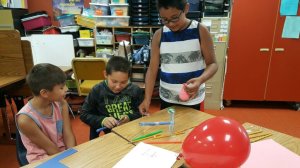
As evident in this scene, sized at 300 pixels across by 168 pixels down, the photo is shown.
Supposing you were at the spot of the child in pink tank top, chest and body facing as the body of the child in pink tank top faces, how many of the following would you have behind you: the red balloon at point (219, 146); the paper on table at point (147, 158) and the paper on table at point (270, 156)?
0

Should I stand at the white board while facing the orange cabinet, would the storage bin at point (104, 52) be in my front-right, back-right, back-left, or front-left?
front-left

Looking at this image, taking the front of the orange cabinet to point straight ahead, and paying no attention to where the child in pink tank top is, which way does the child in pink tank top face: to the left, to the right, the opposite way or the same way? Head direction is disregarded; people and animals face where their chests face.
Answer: to the left

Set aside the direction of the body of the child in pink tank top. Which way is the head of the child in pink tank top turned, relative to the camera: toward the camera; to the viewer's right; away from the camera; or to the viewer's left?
to the viewer's right

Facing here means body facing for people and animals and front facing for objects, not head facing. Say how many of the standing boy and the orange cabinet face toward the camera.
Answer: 2

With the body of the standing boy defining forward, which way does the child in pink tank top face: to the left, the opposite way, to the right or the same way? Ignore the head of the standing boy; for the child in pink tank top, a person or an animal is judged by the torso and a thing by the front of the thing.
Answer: to the left

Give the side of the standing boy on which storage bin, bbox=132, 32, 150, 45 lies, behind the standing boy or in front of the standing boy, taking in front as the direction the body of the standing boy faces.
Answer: behind

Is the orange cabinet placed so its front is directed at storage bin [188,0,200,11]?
no

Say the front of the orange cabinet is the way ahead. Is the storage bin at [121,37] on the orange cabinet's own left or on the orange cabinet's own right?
on the orange cabinet's own right

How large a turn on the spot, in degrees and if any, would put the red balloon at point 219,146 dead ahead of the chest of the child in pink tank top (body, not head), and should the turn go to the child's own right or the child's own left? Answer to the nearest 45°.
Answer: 0° — they already face it

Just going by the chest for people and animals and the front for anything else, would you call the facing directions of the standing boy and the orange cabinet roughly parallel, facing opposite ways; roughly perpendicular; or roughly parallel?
roughly parallel

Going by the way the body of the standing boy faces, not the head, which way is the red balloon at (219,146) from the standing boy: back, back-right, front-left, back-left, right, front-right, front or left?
front

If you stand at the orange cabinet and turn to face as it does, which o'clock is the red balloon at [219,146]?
The red balloon is roughly at 12 o'clock from the orange cabinet.

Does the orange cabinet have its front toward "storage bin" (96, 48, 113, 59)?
no

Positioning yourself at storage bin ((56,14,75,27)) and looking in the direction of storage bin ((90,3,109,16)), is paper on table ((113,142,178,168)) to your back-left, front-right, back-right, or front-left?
front-right

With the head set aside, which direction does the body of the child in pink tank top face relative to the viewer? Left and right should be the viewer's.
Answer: facing the viewer and to the right of the viewer

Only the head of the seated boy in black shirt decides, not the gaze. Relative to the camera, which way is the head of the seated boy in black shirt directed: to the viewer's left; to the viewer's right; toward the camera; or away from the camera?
toward the camera

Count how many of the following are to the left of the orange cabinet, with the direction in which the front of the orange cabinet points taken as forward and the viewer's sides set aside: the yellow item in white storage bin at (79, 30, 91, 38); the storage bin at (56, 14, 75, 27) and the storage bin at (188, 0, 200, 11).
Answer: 0

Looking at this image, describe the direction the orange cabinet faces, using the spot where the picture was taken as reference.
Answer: facing the viewer
